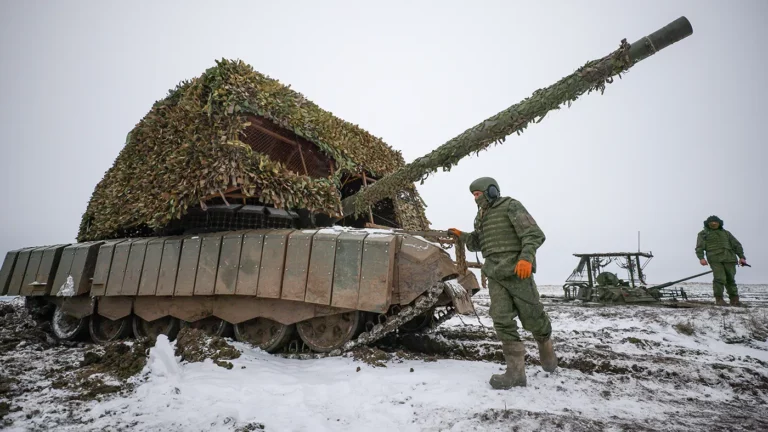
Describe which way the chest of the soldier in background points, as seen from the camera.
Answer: toward the camera

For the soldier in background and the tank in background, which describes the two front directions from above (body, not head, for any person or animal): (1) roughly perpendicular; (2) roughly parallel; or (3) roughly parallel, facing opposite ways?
roughly perpendicular

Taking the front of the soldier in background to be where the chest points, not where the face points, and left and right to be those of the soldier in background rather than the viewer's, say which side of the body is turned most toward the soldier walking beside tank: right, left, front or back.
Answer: front

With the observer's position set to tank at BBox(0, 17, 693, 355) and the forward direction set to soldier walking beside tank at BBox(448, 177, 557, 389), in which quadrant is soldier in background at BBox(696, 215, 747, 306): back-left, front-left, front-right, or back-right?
front-left

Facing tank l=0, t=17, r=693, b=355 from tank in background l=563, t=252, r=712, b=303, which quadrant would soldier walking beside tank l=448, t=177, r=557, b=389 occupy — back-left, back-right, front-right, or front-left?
front-left

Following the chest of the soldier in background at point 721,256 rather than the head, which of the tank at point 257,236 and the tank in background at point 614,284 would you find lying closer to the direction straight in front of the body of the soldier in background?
the tank at point 257,236

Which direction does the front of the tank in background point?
to the viewer's right

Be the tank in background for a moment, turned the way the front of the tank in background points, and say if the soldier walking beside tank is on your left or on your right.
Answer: on your right

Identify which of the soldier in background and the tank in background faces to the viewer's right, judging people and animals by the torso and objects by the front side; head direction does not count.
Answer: the tank in background

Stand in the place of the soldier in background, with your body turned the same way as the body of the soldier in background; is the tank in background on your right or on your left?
on your right

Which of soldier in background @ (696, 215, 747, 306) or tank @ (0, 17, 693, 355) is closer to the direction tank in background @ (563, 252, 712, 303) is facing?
the soldier in background

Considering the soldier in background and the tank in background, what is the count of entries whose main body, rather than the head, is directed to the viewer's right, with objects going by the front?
1

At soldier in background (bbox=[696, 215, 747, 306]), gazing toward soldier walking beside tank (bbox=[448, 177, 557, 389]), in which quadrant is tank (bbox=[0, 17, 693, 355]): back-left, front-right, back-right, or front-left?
front-right
